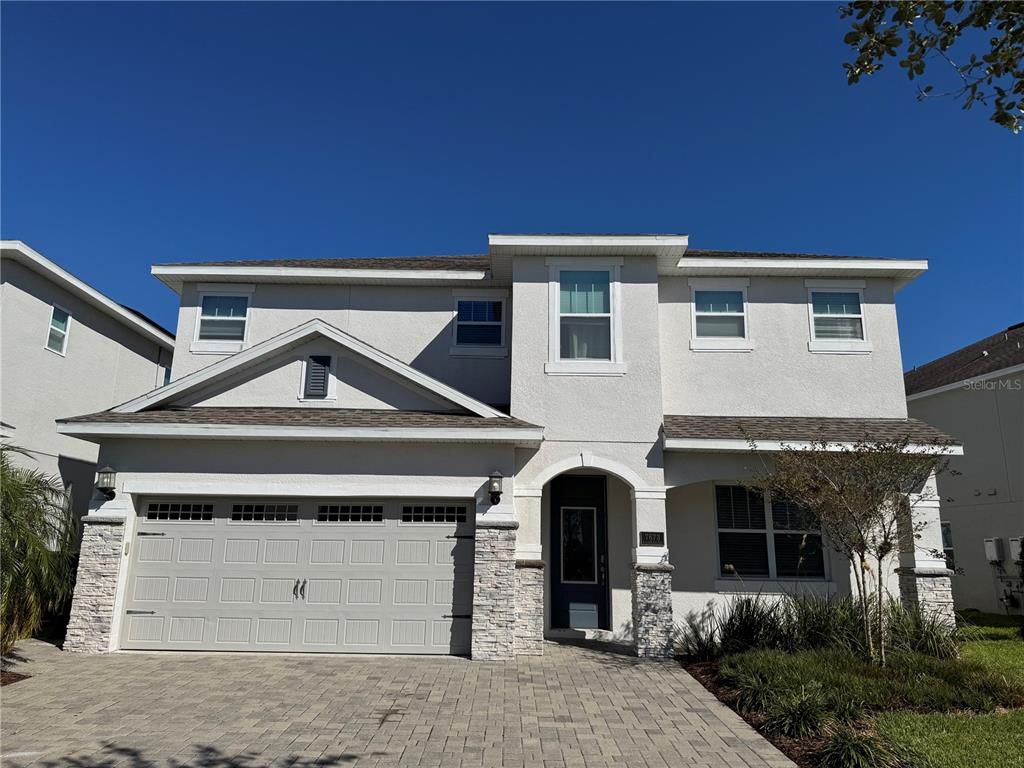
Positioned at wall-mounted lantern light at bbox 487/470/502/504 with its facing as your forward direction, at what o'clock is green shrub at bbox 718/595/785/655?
The green shrub is roughly at 9 o'clock from the wall-mounted lantern light.

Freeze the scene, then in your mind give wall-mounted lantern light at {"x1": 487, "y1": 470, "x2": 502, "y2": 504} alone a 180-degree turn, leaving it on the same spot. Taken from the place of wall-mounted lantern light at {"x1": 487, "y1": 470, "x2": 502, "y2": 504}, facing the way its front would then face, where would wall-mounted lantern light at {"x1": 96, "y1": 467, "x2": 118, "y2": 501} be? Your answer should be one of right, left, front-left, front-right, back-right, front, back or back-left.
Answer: left

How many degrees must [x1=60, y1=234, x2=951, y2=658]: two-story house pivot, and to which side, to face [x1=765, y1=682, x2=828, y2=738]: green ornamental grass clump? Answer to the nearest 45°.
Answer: approximately 45° to its left

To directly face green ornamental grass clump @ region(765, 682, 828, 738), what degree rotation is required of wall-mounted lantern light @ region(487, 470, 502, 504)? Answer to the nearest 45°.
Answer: approximately 45° to its left

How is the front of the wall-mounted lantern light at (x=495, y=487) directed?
toward the camera

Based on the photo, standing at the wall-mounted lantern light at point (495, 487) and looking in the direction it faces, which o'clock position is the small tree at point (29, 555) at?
The small tree is roughly at 3 o'clock from the wall-mounted lantern light.

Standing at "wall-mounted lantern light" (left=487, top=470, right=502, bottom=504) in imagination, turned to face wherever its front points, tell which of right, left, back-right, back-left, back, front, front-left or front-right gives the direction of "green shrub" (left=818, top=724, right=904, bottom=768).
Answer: front-left

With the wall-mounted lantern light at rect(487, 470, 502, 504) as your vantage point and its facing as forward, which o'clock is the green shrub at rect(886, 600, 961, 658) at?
The green shrub is roughly at 9 o'clock from the wall-mounted lantern light.

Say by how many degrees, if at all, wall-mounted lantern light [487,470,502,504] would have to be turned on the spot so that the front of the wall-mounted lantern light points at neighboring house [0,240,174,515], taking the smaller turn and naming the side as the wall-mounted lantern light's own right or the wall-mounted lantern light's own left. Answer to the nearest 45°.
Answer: approximately 90° to the wall-mounted lantern light's own right

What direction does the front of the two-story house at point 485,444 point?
toward the camera
